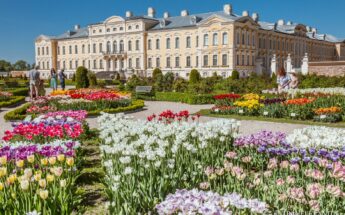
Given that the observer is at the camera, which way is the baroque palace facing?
facing the viewer and to the left of the viewer

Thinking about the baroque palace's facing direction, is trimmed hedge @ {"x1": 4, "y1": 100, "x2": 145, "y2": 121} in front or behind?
in front

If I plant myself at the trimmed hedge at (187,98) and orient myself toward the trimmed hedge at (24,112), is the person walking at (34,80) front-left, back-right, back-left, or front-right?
front-right

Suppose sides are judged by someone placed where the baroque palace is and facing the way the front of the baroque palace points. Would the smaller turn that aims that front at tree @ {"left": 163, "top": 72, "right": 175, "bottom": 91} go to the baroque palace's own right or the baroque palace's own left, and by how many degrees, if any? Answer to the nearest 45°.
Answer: approximately 45° to the baroque palace's own left
